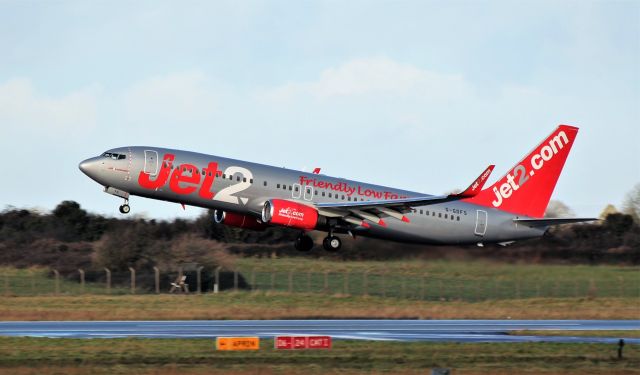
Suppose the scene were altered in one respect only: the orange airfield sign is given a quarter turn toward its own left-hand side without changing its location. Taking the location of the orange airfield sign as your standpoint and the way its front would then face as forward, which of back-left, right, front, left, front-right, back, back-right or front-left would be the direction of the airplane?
left

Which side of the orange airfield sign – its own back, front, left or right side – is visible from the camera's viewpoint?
front
